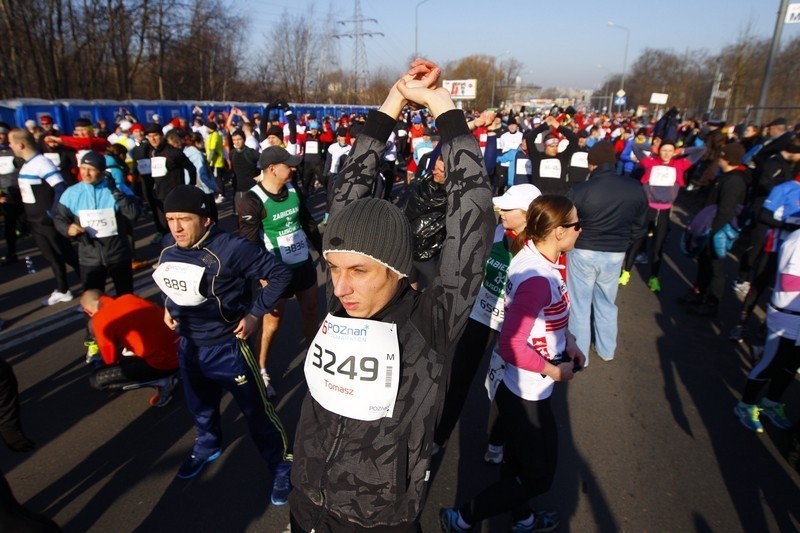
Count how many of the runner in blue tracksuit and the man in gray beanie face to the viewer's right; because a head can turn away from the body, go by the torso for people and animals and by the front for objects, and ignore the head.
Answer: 0

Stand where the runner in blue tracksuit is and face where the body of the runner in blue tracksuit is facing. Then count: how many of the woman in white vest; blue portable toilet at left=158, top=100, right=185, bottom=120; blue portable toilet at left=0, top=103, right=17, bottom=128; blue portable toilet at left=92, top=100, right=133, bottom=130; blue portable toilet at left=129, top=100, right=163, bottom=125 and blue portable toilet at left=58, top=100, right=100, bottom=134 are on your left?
1

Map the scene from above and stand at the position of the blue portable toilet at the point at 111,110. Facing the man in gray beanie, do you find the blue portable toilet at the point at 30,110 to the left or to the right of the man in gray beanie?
right

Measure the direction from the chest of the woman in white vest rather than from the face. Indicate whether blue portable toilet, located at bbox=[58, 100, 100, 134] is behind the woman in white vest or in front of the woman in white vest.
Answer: behind

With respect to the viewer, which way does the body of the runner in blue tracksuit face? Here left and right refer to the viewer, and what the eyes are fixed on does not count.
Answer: facing the viewer and to the left of the viewer

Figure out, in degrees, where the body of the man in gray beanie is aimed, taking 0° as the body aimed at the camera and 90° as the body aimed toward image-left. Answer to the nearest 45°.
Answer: approximately 45°

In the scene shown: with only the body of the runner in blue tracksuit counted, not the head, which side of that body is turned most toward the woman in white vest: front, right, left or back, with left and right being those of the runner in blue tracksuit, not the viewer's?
left

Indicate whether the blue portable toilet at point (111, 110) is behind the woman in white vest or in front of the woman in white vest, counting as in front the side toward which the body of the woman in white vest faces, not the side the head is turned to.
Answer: behind

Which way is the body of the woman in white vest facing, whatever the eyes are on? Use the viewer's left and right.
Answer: facing to the right of the viewer

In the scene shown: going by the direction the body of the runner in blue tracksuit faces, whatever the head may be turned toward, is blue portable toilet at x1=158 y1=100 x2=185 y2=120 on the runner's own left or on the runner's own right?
on the runner's own right

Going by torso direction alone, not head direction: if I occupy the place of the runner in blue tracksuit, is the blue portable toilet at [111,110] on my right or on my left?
on my right

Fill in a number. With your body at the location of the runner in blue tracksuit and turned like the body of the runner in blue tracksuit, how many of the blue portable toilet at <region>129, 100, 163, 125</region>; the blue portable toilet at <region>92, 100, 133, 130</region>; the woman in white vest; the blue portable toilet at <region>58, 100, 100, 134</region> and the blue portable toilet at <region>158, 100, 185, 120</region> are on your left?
1

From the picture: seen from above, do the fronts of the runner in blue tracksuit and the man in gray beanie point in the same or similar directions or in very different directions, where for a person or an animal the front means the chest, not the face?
same or similar directions
